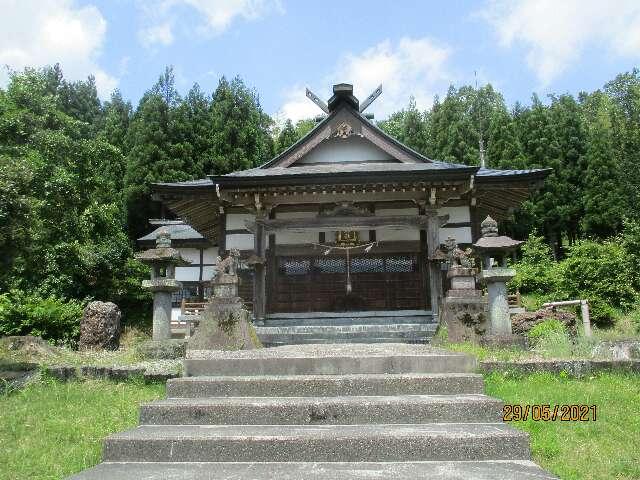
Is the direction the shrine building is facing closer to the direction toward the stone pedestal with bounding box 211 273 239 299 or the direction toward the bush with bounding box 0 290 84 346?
the stone pedestal

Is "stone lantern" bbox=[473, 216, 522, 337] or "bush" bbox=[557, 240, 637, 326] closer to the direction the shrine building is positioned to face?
the stone lantern

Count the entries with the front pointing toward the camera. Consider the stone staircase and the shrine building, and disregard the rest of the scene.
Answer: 2

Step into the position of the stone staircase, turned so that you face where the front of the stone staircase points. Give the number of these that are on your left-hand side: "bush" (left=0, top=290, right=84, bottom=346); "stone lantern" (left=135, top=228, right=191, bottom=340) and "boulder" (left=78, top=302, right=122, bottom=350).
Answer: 0

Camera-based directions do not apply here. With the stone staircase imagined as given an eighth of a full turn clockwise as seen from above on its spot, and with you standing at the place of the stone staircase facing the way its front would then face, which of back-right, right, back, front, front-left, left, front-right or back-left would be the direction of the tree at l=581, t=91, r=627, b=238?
back

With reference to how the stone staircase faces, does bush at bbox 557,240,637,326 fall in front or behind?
behind

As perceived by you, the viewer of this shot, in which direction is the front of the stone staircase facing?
facing the viewer

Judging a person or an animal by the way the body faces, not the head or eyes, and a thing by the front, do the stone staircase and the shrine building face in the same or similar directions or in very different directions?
same or similar directions

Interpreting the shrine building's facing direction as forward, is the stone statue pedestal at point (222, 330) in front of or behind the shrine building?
in front

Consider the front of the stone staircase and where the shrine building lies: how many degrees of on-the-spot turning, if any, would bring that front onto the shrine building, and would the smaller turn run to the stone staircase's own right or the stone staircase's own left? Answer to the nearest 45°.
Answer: approximately 180°

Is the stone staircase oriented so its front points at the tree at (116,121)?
no

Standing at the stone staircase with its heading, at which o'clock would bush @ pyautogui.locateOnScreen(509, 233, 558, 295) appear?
The bush is roughly at 7 o'clock from the stone staircase.

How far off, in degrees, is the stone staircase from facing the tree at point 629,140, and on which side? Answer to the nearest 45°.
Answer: approximately 135° to its left

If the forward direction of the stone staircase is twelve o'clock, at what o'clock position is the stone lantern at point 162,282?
The stone lantern is roughly at 5 o'clock from the stone staircase.

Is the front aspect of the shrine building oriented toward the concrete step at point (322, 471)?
yes

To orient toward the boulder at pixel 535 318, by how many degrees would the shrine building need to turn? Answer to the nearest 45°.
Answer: approximately 45° to its left

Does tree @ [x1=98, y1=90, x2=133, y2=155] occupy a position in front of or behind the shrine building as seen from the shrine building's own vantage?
behind

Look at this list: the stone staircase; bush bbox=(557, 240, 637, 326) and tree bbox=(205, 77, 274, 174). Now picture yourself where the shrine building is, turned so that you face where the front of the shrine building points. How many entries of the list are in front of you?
1

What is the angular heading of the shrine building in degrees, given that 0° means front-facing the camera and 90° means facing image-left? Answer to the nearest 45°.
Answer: approximately 0°
